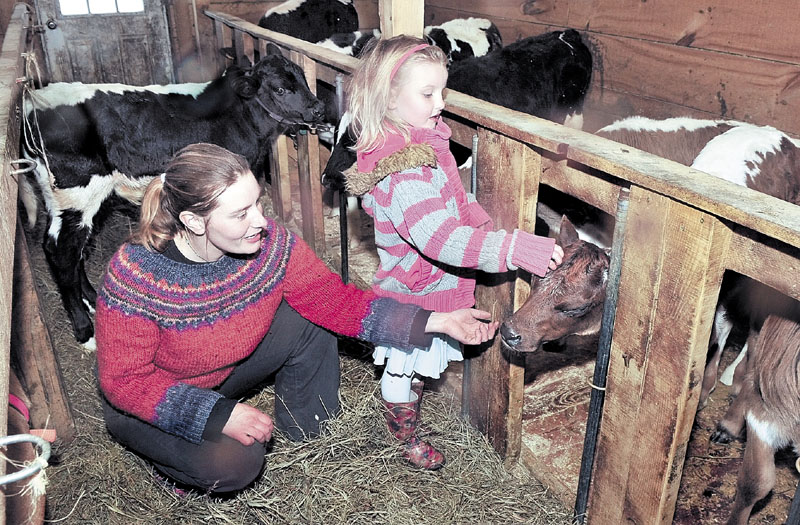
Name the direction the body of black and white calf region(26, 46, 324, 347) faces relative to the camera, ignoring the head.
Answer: to the viewer's right

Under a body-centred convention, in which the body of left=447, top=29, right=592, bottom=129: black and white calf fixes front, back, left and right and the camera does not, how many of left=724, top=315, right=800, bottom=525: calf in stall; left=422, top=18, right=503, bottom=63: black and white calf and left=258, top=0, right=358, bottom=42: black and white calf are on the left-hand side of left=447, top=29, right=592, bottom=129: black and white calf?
1

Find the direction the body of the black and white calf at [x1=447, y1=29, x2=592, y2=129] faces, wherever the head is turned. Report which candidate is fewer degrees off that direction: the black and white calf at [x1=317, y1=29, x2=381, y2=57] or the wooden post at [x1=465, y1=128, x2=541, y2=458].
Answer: the black and white calf

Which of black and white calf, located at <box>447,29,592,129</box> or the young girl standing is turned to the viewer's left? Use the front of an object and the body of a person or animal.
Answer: the black and white calf

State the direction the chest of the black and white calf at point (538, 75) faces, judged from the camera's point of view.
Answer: to the viewer's left

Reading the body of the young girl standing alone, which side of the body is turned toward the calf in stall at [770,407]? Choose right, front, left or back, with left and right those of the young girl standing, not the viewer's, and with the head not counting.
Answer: front

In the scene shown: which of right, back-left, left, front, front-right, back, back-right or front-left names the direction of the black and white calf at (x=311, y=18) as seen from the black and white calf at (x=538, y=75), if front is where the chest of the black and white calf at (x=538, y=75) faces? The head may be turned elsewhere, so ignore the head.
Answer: front-right

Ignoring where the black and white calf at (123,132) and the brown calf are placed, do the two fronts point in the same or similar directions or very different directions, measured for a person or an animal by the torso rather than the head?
very different directions

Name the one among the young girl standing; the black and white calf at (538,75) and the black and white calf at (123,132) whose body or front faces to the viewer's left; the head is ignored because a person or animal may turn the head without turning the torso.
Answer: the black and white calf at (538,75)

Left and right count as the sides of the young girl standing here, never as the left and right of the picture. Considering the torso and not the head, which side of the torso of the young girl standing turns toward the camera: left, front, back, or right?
right
